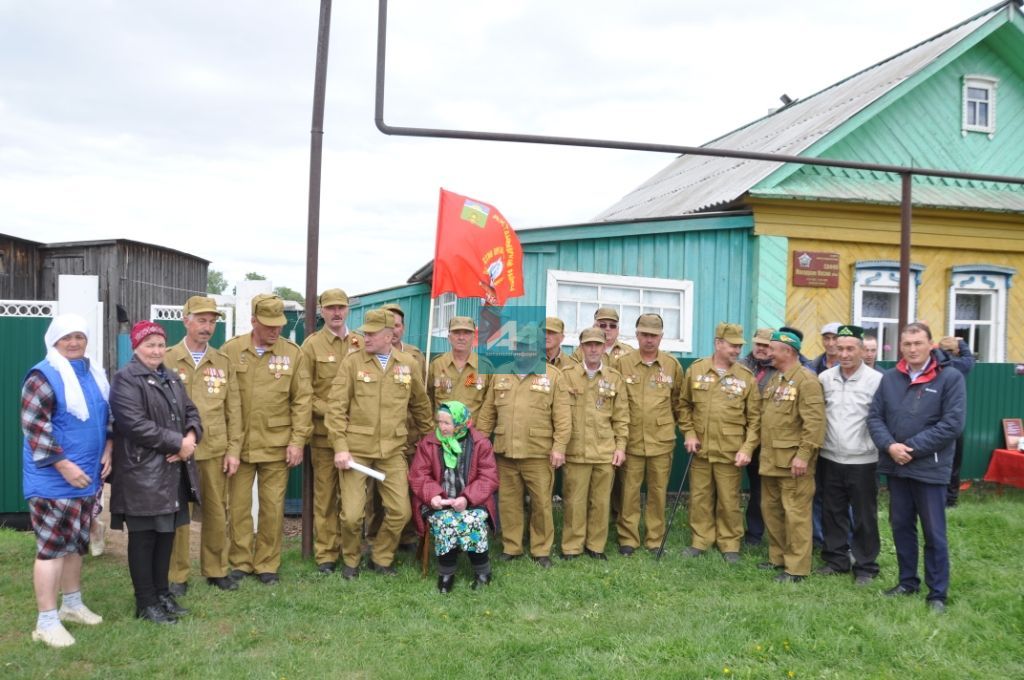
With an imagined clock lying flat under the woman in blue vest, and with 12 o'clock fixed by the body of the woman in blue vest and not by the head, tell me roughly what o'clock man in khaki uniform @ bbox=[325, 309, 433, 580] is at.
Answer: The man in khaki uniform is roughly at 10 o'clock from the woman in blue vest.

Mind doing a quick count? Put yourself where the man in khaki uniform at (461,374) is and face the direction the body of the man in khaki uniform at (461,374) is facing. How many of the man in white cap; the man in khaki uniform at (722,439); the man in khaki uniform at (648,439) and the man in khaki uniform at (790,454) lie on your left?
4

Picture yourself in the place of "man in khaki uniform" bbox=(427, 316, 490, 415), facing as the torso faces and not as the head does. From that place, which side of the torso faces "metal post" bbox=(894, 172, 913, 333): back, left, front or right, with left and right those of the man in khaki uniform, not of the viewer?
left

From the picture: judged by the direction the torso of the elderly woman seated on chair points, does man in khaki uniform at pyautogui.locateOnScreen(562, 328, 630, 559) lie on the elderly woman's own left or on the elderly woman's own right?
on the elderly woman's own left

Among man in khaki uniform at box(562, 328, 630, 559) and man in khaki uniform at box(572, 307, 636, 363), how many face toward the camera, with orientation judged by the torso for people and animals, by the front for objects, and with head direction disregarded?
2

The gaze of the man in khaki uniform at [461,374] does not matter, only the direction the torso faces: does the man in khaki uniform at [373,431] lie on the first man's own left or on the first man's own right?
on the first man's own right

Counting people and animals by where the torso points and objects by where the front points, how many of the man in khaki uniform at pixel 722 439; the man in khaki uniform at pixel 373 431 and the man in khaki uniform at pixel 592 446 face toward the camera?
3

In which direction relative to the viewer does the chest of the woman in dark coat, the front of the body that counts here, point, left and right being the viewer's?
facing the viewer and to the right of the viewer
